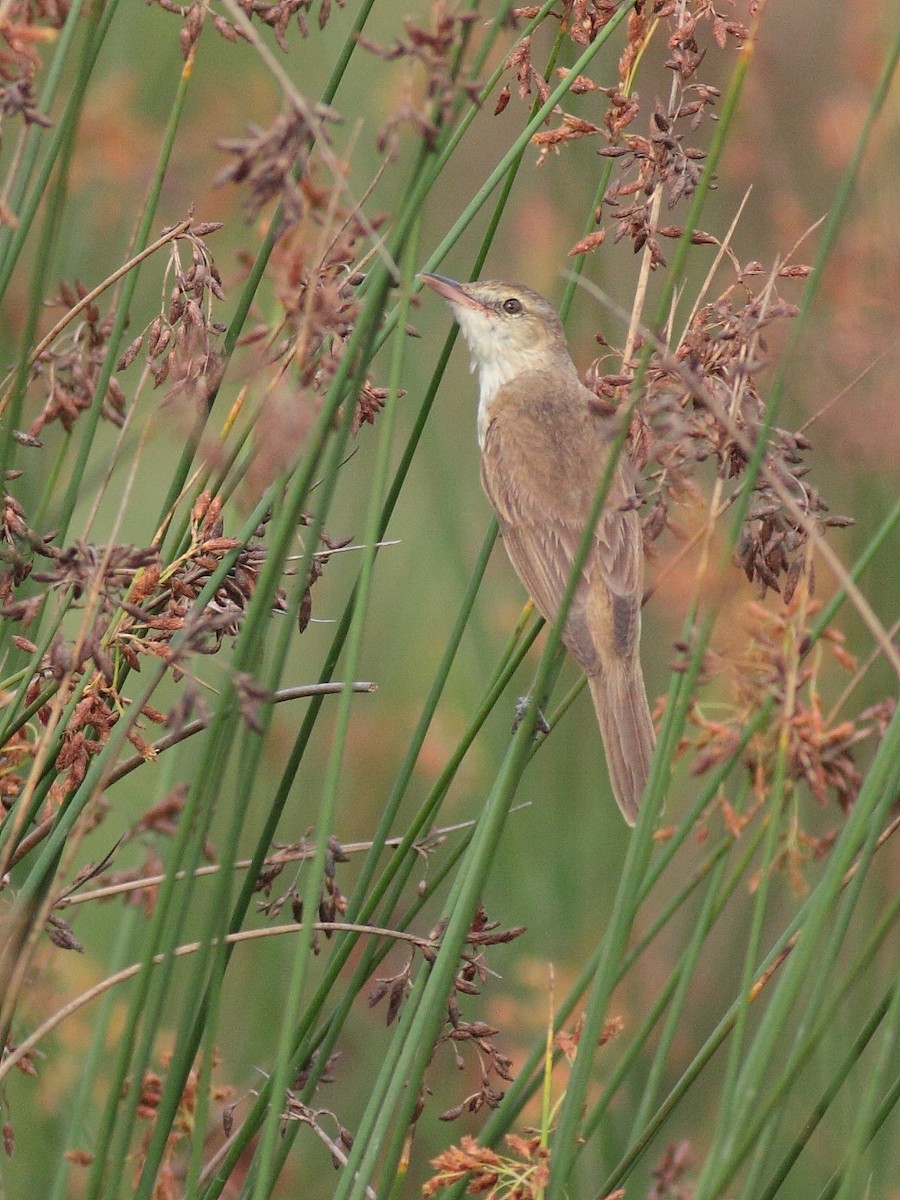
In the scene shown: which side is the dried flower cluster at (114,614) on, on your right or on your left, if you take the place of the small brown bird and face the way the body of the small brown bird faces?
on your left

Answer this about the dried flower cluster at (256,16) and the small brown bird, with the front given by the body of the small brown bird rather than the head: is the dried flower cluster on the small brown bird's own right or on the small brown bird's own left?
on the small brown bird's own left

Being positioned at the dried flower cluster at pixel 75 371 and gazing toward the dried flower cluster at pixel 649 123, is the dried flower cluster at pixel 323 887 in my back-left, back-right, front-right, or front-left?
front-right

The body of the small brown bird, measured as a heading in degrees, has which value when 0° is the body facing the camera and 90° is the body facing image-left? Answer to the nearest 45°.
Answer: approximately 135°

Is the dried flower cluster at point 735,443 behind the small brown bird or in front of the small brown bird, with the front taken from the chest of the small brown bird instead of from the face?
behind

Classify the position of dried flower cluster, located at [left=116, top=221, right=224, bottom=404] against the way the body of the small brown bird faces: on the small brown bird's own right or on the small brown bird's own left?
on the small brown bird's own left
